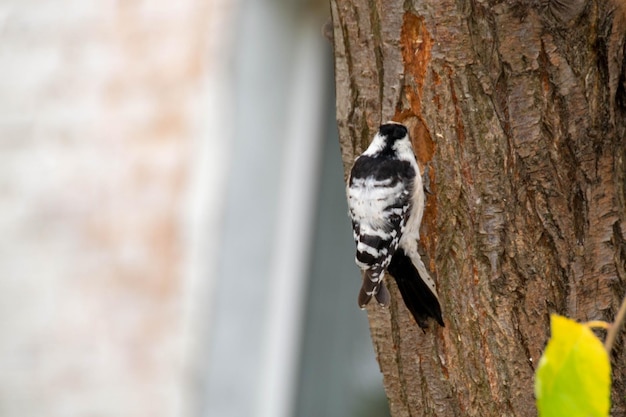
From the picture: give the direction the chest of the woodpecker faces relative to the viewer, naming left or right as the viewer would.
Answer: facing away from the viewer
